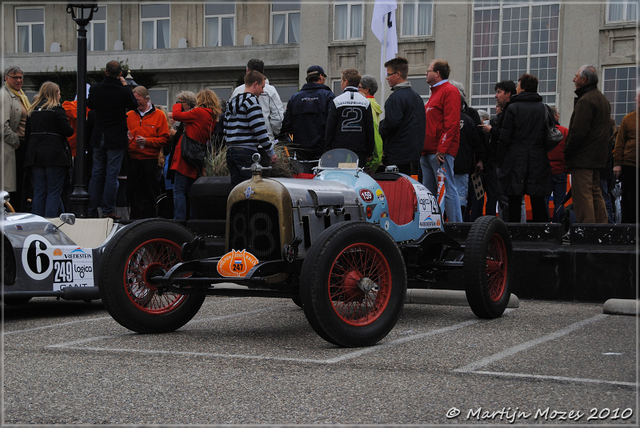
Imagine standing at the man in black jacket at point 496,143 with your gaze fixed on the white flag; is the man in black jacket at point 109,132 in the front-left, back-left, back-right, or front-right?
front-left

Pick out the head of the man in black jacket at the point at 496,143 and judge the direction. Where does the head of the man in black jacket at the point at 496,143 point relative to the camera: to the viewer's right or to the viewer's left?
to the viewer's left

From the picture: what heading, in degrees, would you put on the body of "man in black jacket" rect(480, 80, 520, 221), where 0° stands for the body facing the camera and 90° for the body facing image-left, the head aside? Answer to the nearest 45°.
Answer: approximately 90°

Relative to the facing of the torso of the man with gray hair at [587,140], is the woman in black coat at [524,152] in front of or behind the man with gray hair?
in front

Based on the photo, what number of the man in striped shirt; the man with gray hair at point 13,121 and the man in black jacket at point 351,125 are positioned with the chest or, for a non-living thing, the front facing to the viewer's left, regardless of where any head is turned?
0

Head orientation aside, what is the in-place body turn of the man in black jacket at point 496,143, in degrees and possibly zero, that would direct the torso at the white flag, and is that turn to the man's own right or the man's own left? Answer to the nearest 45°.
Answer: approximately 45° to the man's own right

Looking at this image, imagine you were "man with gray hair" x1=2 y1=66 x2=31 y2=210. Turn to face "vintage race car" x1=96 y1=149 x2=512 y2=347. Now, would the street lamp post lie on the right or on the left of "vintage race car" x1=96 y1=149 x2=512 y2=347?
left

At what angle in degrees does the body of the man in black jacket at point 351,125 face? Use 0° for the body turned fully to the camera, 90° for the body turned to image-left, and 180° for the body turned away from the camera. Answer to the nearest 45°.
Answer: approximately 180°

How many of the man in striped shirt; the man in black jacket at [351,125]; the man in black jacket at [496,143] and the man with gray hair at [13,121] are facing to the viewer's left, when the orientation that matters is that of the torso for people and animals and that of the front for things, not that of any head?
1

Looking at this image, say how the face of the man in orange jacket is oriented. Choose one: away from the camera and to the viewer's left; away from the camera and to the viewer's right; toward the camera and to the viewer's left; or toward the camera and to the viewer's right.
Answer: toward the camera and to the viewer's left

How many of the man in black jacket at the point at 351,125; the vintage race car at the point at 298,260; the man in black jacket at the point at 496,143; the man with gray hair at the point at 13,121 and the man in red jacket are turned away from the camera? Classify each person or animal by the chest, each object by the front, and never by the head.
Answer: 1

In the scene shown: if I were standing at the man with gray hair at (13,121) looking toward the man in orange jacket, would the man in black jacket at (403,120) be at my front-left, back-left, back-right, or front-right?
front-right

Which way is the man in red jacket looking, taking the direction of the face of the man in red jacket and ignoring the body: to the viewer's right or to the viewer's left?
to the viewer's left

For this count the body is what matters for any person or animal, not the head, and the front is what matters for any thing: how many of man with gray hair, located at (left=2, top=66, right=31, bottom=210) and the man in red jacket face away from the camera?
0

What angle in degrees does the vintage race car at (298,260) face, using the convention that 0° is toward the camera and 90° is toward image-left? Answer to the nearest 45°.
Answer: approximately 45°

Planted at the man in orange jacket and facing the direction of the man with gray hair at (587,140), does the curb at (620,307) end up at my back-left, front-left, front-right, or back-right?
front-right
